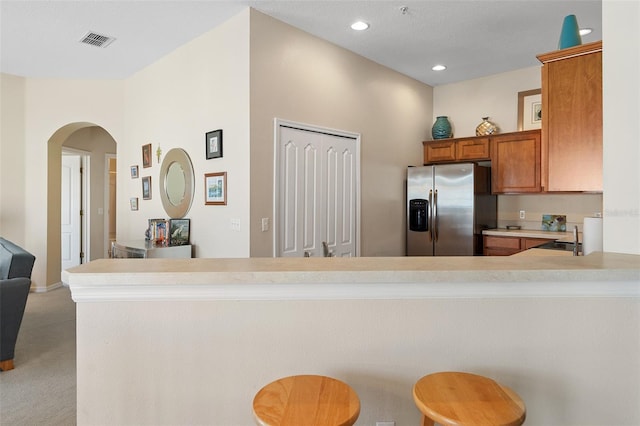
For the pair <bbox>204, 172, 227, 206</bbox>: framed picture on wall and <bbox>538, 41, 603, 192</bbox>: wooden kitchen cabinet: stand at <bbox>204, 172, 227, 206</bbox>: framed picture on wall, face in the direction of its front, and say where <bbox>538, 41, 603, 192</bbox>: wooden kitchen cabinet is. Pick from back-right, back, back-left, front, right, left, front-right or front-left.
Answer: left

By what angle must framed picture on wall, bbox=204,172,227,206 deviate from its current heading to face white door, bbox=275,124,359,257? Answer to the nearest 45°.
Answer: approximately 135° to its left

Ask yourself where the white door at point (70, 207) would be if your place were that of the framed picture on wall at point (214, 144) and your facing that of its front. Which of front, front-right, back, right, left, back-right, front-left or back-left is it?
right

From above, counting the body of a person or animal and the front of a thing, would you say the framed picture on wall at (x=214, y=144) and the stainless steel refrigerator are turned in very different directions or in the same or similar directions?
same or similar directions

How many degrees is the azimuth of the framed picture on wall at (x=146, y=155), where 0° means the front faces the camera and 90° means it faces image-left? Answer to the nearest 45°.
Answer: approximately 45°

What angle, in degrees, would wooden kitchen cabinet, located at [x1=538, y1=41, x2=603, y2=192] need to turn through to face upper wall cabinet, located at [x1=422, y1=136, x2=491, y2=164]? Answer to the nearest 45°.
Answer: approximately 45° to its right

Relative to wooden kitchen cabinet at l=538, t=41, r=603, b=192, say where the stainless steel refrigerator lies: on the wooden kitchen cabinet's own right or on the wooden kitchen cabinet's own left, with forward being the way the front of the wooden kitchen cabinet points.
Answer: on the wooden kitchen cabinet's own right

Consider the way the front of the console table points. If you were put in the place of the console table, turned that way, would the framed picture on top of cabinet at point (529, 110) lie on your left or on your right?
on your left

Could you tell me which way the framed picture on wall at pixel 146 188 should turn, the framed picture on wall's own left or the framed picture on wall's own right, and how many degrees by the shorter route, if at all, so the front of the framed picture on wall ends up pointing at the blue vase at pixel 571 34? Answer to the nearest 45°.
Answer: approximately 90° to the framed picture on wall's own left

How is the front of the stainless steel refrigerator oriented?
toward the camera

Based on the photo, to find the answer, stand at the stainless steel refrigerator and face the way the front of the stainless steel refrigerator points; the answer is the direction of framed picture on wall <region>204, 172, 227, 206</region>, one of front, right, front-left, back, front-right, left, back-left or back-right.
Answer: front-right

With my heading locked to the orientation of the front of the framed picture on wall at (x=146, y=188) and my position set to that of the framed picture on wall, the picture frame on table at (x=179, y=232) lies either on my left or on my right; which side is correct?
on my left

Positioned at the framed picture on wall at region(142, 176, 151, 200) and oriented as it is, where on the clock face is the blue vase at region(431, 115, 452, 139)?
The blue vase is roughly at 8 o'clock from the framed picture on wall.

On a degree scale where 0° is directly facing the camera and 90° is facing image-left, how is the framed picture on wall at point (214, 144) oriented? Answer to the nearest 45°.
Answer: approximately 45°
